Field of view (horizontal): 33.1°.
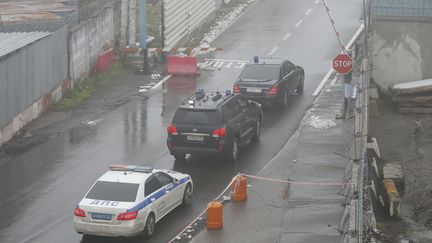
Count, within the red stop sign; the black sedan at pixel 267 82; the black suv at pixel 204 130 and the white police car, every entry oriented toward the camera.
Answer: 1

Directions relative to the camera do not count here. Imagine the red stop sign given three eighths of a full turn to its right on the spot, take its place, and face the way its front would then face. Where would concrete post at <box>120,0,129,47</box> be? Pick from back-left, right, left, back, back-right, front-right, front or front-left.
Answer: front

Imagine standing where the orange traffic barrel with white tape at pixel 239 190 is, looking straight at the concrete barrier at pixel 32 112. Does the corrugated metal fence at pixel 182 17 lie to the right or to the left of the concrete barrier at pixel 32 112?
right

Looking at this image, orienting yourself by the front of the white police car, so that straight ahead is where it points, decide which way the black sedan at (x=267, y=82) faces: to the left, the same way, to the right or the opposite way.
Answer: the same way

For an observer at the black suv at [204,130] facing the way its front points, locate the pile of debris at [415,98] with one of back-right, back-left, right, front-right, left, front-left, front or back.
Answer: front

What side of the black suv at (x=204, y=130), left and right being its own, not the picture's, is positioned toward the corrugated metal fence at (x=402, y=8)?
front

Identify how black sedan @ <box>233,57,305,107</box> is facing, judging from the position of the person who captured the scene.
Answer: facing away from the viewer and to the right of the viewer

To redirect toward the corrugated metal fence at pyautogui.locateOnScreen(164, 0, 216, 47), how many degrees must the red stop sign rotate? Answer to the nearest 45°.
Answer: approximately 135° to its right

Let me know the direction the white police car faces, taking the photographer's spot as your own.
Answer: facing away from the viewer and to the right of the viewer

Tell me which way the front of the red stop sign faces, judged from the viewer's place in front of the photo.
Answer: facing the viewer

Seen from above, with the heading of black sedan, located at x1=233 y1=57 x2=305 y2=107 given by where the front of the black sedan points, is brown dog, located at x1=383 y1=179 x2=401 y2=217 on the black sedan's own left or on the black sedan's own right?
on the black sedan's own right

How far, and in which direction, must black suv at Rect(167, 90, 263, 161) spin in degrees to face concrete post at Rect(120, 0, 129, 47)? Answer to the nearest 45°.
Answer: approximately 45° to its left

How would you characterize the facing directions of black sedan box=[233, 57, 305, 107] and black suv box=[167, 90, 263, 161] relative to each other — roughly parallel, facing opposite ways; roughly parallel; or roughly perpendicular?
roughly parallel

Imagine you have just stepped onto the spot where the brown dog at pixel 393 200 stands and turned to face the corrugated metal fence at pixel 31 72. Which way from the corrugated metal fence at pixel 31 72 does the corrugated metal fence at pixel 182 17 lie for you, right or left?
right

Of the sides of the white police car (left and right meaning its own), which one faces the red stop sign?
front

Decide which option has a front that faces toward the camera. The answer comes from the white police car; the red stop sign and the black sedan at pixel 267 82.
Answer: the red stop sign

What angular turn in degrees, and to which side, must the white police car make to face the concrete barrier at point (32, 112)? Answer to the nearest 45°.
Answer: approximately 45° to its left

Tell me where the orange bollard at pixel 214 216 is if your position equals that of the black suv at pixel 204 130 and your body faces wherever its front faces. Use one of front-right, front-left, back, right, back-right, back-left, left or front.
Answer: back-right

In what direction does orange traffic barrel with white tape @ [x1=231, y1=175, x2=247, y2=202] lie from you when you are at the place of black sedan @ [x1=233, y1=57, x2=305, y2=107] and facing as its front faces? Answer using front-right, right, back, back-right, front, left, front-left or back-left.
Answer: back-right

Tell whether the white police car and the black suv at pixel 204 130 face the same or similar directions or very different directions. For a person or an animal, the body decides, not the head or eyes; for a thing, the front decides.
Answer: same or similar directions

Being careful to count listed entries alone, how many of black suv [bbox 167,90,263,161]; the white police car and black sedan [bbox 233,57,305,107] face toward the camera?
0

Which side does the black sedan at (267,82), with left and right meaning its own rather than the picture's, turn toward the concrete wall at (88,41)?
left
